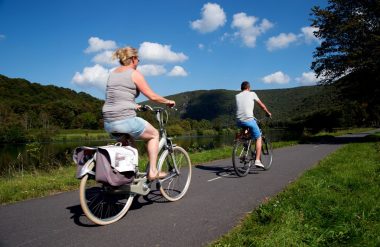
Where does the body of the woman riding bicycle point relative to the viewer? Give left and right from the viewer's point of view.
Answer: facing away from the viewer and to the right of the viewer

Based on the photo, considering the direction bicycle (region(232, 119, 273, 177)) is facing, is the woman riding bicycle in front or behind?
behind

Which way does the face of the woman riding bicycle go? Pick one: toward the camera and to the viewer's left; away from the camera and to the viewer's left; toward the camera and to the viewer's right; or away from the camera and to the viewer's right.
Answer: away from the camera and to the viewer's right

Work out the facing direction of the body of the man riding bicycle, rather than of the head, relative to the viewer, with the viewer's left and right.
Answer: facing away from the viewer and to the right of the viewer

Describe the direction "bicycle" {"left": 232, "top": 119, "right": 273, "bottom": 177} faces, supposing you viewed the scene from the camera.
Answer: facing away from the viewer and to the right of the viewer

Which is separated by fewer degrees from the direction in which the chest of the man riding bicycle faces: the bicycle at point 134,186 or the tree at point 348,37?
the tree

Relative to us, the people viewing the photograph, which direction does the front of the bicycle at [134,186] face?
facing away from the viewer and to the right of the viewer
